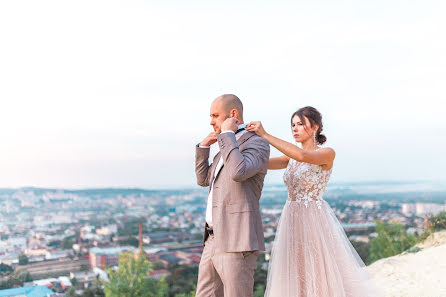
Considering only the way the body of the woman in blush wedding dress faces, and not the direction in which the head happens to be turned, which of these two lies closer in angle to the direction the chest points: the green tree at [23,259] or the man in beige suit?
the man in beige suit

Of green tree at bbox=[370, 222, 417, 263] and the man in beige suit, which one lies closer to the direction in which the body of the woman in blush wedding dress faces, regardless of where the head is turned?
the man in beige suit

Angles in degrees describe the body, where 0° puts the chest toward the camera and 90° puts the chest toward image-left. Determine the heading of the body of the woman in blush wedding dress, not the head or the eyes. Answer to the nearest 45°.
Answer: approximately 45°

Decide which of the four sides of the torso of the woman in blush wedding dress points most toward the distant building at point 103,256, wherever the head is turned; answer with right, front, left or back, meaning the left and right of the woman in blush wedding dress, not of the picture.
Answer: right

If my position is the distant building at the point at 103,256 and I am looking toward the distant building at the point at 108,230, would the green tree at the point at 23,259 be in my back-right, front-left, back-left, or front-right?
back-left

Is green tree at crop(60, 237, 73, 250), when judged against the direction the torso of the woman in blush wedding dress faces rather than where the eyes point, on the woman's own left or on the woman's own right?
on the woman's own right

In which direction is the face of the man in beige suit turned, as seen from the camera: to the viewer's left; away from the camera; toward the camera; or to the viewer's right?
to the viewer's left

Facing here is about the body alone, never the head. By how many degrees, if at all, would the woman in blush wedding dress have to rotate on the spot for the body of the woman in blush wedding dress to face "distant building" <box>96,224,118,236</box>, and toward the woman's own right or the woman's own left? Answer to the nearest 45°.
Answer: approximately 90° to the woman's own right

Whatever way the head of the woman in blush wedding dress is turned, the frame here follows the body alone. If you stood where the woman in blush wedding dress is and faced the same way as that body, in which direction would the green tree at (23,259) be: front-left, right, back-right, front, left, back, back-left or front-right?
right

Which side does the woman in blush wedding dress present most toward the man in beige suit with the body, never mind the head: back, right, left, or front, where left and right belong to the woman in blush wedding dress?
front
